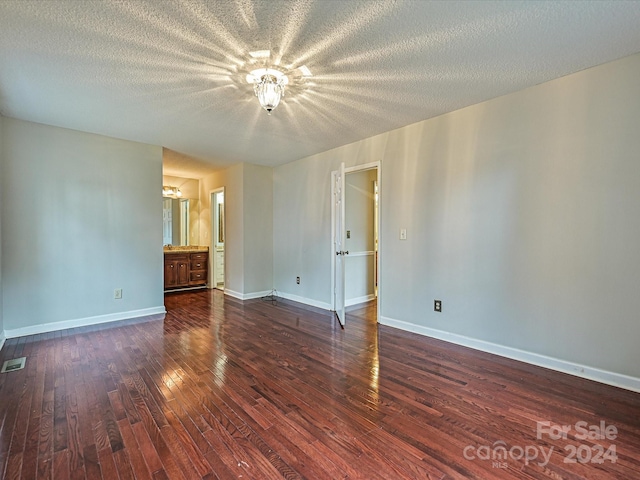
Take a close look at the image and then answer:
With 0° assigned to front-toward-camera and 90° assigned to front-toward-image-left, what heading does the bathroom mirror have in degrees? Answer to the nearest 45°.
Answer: approximately 0°

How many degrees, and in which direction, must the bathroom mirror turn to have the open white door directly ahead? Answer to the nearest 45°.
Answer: approximately 45° to its left

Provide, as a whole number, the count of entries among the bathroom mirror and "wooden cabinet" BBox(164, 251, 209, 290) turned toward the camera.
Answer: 2

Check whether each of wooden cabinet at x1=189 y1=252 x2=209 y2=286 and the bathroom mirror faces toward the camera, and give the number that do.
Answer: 2

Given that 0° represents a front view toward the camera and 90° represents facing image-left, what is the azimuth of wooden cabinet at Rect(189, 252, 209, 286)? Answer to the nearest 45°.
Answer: approximately 0°

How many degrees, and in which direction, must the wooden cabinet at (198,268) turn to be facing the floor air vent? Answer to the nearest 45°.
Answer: approximately 45° to its right

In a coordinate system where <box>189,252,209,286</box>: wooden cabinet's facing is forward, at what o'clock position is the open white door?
The open white door is roughly at 11 o'clock from the wooden cabinet.
